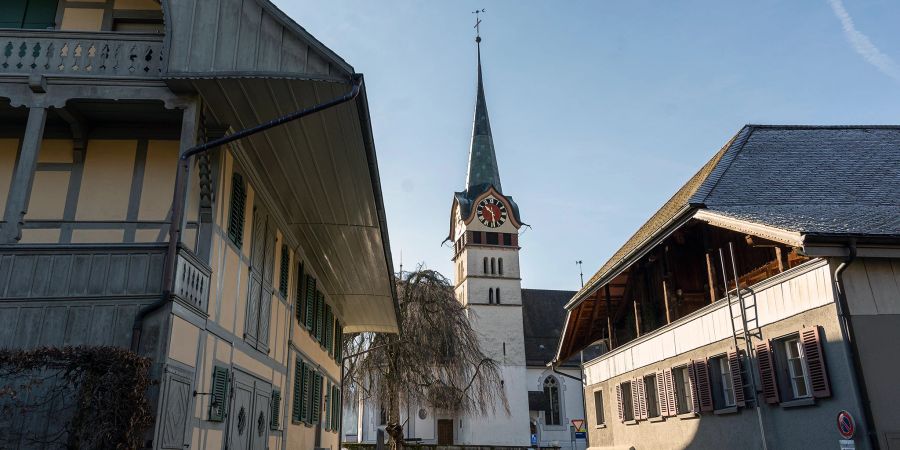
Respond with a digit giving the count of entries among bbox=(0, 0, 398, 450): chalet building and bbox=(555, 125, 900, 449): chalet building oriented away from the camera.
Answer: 0

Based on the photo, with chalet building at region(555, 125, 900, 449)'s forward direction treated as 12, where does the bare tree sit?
The bare tree is roughly at 3 o'clock from the chalet building.

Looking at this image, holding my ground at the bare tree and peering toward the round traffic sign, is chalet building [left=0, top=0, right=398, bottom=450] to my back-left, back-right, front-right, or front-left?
front-right

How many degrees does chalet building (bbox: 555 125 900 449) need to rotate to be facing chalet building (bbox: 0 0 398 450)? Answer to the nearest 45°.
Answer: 0° — it already faces it

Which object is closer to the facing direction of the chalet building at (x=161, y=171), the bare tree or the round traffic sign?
the round traffic sign

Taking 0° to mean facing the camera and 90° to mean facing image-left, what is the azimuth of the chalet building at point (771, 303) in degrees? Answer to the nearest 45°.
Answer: approximately 45°

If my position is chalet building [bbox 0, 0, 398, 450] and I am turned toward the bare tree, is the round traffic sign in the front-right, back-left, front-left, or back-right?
front-right
